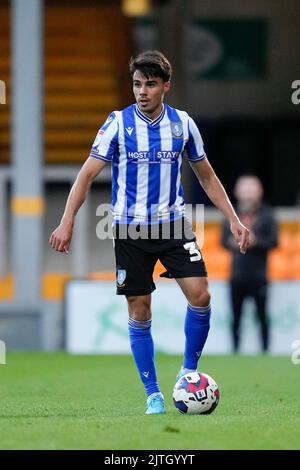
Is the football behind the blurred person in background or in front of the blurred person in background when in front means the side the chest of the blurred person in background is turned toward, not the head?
in front

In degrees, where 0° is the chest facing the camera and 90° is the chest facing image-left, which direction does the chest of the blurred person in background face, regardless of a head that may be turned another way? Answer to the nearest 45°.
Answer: approximately 0°
